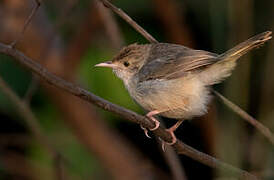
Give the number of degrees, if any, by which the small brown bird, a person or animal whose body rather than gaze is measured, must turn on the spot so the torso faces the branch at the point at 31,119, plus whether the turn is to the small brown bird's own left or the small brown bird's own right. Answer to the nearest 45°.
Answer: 0° — it already faces it

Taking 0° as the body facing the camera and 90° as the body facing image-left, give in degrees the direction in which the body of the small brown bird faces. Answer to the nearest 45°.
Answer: approximately 90°

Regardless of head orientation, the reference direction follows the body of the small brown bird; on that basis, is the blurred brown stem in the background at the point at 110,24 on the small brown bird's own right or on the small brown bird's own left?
on the small brown bird's own right

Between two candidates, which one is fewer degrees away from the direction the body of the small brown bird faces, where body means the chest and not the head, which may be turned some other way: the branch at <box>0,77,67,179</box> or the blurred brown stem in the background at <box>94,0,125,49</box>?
the branch
